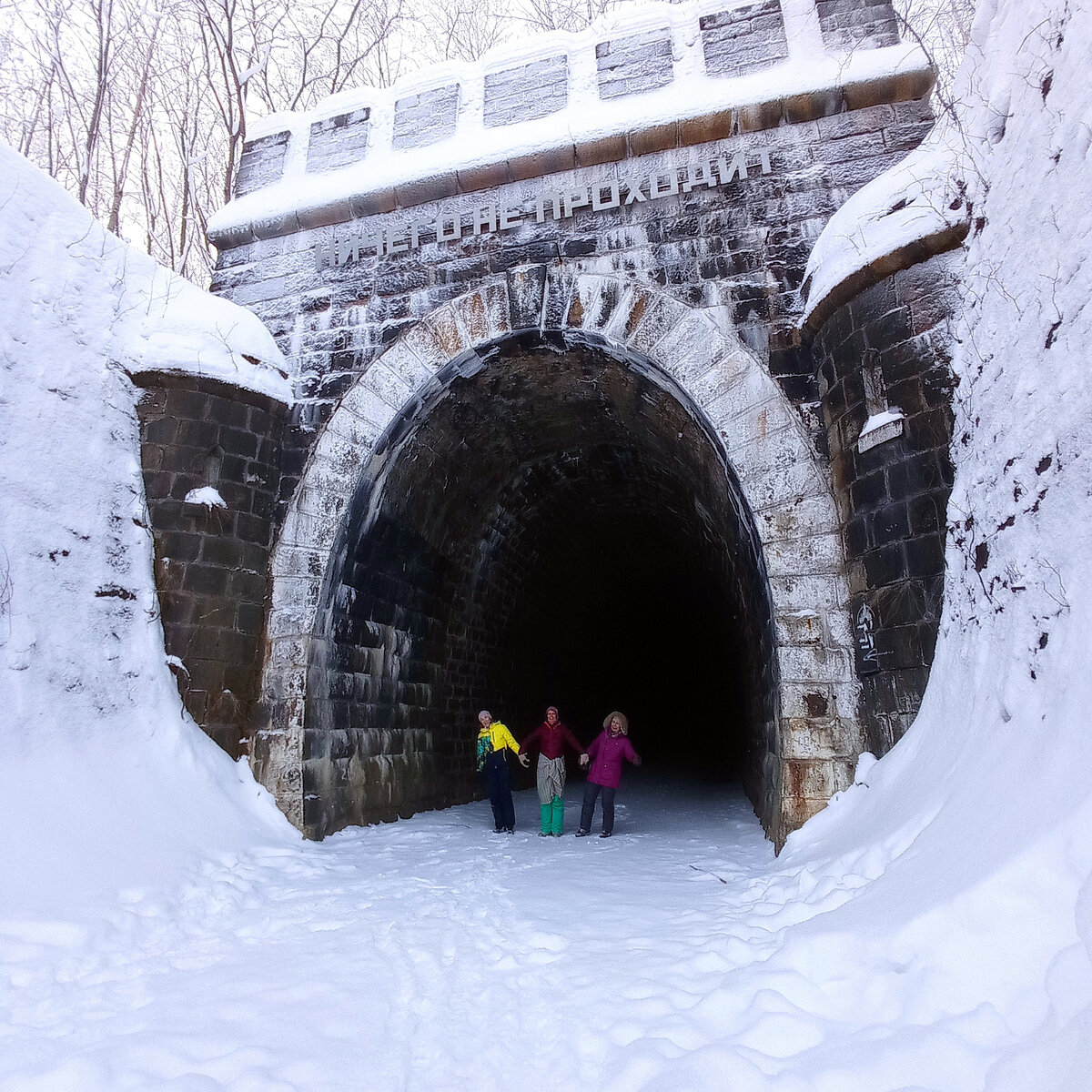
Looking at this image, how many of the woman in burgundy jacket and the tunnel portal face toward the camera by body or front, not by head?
2

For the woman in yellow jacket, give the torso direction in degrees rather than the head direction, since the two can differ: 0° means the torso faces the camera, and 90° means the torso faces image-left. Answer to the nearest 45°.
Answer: approximately 0°
